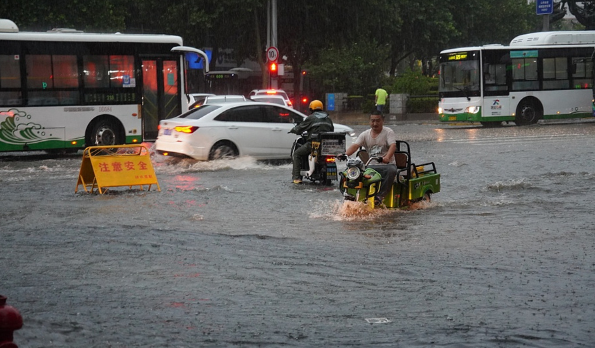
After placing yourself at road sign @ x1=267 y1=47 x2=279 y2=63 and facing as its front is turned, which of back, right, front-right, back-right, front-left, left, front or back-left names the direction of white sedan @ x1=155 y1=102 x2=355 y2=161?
front

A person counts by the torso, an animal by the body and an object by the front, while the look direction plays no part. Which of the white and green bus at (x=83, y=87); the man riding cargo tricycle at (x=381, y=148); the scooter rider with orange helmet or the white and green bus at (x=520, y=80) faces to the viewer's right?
the white and green bus at (x=83, y=87)

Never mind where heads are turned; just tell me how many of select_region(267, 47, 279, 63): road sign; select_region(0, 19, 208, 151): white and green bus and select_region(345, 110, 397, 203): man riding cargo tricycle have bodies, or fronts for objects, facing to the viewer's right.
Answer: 1

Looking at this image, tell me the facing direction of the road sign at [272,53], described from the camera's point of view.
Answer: facing the viewer

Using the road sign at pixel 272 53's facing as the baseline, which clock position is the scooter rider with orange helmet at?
The scooter rider with orange helmet is roughly at 12 o'clock from the road sign.

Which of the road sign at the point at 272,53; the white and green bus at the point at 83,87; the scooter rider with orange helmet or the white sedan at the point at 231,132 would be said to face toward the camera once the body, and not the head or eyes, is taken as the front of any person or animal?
the road sign

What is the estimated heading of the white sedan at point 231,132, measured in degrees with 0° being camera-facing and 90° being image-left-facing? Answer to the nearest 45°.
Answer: approximately 225°

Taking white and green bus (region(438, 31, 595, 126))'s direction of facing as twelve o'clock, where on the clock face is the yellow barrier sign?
The yellow barrier sign is roughly at 11 o'clock from the white and green bus.

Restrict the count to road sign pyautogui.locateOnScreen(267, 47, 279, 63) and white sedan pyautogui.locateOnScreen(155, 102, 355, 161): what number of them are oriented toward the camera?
1

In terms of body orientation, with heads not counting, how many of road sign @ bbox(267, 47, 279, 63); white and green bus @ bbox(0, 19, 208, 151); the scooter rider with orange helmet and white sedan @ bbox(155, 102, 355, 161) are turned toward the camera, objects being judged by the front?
1

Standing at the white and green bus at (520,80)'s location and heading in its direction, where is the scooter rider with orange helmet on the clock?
The scooter rider with orange helmet is roughly at 11 o'clock from the white and green bus.

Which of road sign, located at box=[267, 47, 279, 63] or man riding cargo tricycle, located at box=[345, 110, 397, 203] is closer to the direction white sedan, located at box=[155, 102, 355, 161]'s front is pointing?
the road sign

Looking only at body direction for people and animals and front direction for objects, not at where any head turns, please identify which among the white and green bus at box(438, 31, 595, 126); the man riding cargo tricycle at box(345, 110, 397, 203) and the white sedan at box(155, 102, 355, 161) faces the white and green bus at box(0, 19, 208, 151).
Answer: the white and green bus at box(438, 31, 595, 126)

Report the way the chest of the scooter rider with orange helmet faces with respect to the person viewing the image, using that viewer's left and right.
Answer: facing away from the viewer and to the left of the viewer

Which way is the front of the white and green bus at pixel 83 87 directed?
to the viewer's right
